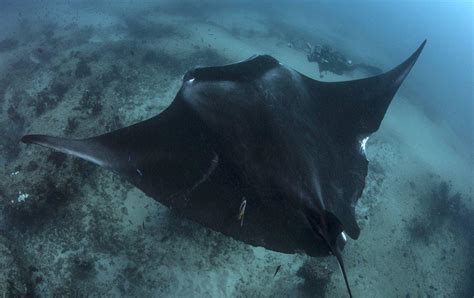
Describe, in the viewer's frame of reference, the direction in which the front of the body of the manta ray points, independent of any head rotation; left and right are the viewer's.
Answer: facing away from the viewer and to the left of the viewer
